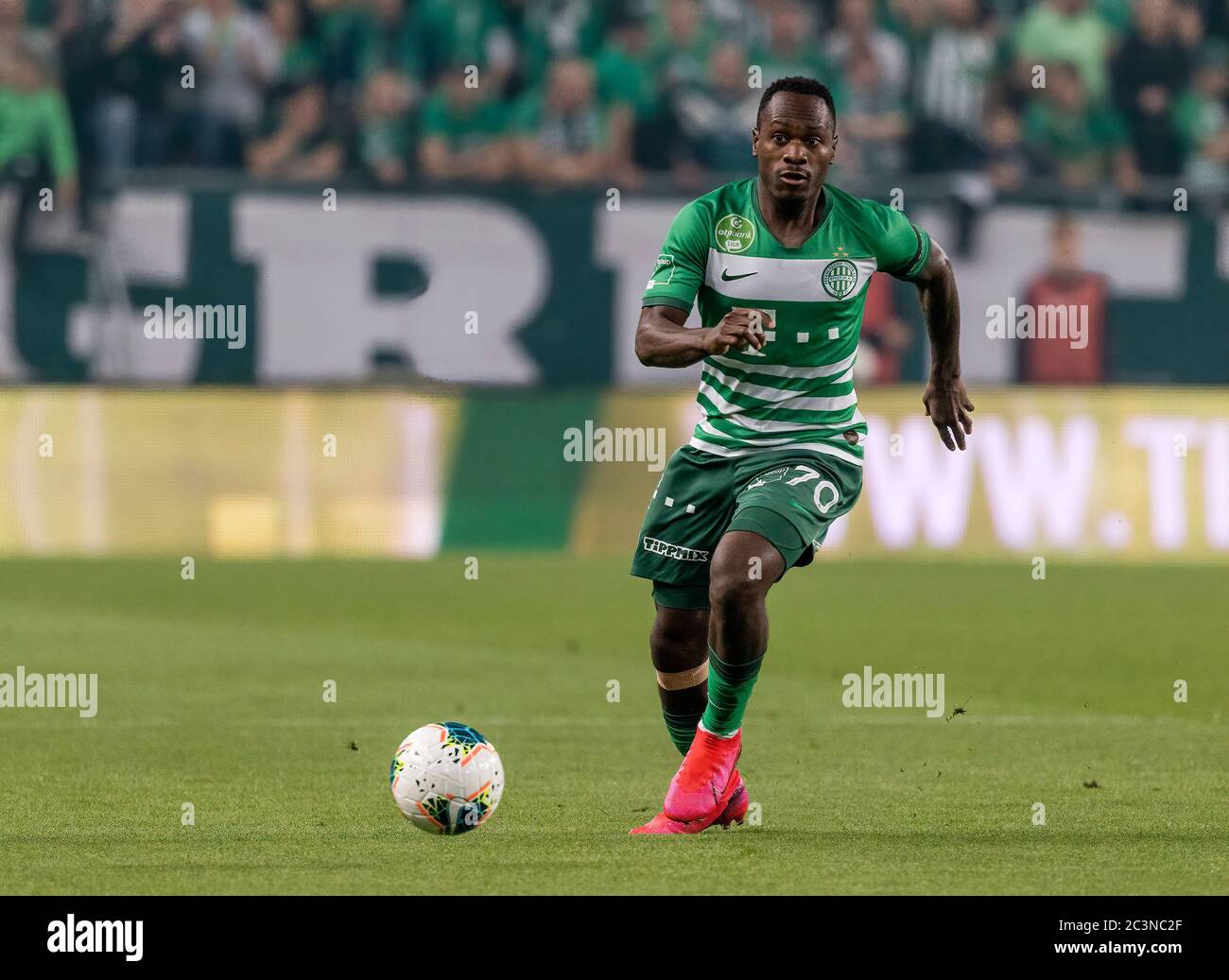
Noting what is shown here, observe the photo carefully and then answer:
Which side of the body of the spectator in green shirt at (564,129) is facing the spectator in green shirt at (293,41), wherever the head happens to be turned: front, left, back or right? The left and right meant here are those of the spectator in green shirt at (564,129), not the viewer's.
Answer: right

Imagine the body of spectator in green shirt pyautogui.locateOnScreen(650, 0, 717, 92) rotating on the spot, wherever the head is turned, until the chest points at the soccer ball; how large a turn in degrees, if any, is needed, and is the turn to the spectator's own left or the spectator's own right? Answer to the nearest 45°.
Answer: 0° — they already face it

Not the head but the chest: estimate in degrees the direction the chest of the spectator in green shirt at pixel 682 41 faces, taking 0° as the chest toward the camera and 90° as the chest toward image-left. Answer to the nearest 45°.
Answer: approximately 0°

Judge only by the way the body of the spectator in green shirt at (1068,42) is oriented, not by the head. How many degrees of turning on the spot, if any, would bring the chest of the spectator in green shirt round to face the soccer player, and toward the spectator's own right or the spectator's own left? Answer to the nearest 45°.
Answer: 0° — they already face them

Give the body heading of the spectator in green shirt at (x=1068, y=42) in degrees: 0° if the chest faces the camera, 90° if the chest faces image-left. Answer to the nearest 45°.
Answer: approximately 0°

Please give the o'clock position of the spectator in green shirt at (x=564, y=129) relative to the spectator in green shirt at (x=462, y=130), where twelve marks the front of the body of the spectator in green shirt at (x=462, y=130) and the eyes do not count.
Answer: the spectator in green shirt at (x=564, y=129) is roughly at 9 o'clock from the spectator in green shirt at (x=462, y=130).
